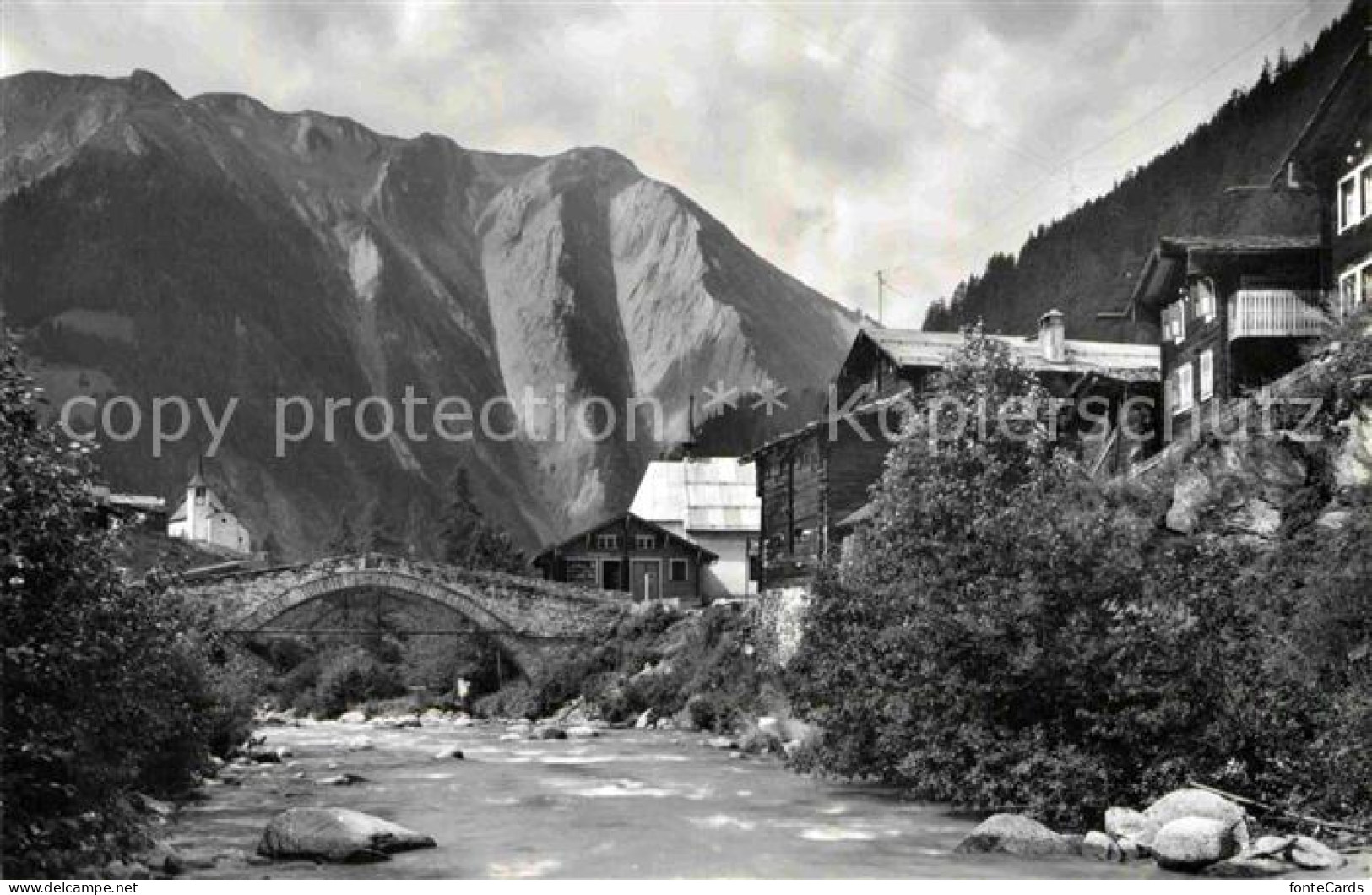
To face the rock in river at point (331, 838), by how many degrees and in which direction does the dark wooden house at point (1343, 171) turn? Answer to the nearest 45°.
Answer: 0° — it already faces it

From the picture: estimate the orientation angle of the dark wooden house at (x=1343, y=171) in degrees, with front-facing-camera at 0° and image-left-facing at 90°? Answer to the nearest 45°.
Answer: approximately 45°

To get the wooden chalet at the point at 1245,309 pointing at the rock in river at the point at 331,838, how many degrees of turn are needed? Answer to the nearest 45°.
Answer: approximately 45° to its left

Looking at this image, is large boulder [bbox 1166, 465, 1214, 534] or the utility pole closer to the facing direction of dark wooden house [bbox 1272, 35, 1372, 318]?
the large boulder

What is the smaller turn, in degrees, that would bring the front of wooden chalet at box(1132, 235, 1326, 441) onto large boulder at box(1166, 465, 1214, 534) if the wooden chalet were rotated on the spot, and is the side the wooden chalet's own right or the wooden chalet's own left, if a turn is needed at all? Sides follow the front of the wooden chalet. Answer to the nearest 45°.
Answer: approximately 45° to the wooden chalet's own left

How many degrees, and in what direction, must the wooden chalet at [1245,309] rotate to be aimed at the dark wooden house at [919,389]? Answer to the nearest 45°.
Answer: approximately 90° to its right

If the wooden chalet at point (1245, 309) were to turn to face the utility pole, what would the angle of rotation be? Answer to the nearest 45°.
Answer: approximately 90° to its right

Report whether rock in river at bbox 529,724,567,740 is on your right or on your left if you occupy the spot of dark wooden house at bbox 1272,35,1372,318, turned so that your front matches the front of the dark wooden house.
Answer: on your right
